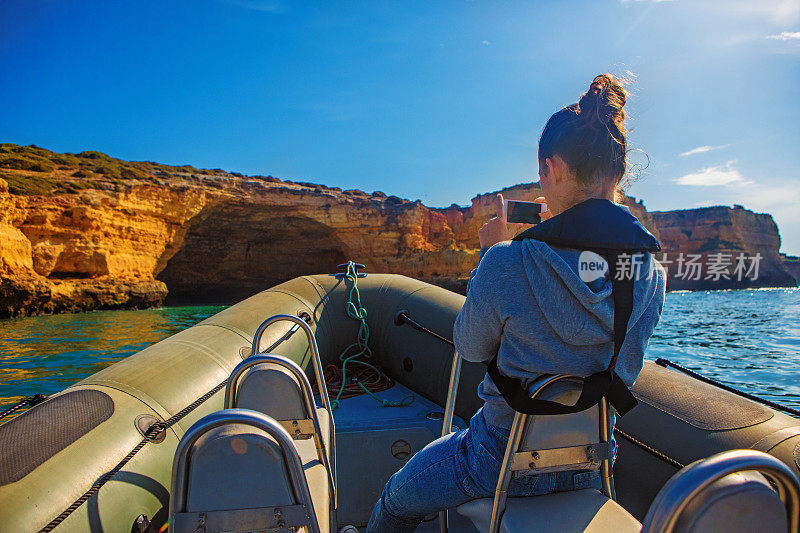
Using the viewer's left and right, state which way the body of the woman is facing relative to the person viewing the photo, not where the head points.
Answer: facing away from the viewer and to the left of the viewer

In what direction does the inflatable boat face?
away from the camera

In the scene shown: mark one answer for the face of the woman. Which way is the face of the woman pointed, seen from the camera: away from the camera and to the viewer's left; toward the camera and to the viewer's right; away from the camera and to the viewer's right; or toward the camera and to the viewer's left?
away from the camera and to the viewer's left

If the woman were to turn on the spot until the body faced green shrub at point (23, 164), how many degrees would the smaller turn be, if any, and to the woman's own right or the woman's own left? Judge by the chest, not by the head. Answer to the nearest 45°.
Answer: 0° — they already face it

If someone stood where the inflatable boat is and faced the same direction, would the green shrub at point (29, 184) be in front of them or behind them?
in front

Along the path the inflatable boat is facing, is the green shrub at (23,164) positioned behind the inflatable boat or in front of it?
in front

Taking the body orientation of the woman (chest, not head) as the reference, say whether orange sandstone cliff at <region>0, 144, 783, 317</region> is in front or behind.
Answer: in front
